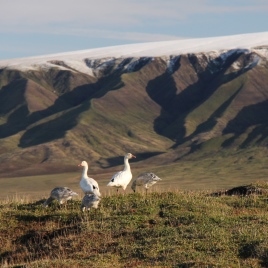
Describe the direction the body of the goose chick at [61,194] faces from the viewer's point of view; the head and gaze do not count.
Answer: to the viewer's left

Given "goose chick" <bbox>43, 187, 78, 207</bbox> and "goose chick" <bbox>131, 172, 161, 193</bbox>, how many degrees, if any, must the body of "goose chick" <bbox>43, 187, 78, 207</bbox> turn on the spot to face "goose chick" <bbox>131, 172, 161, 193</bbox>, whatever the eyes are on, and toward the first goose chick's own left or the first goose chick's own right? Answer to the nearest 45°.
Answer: approximately 135° to the first goose chick's own right

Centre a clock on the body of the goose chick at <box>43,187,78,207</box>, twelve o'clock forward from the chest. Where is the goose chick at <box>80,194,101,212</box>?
the goose chick at <box>80,194,101,212</box> is roughly at 8 o'clock from the goose chick at <box>43,187,78,207</box>.
